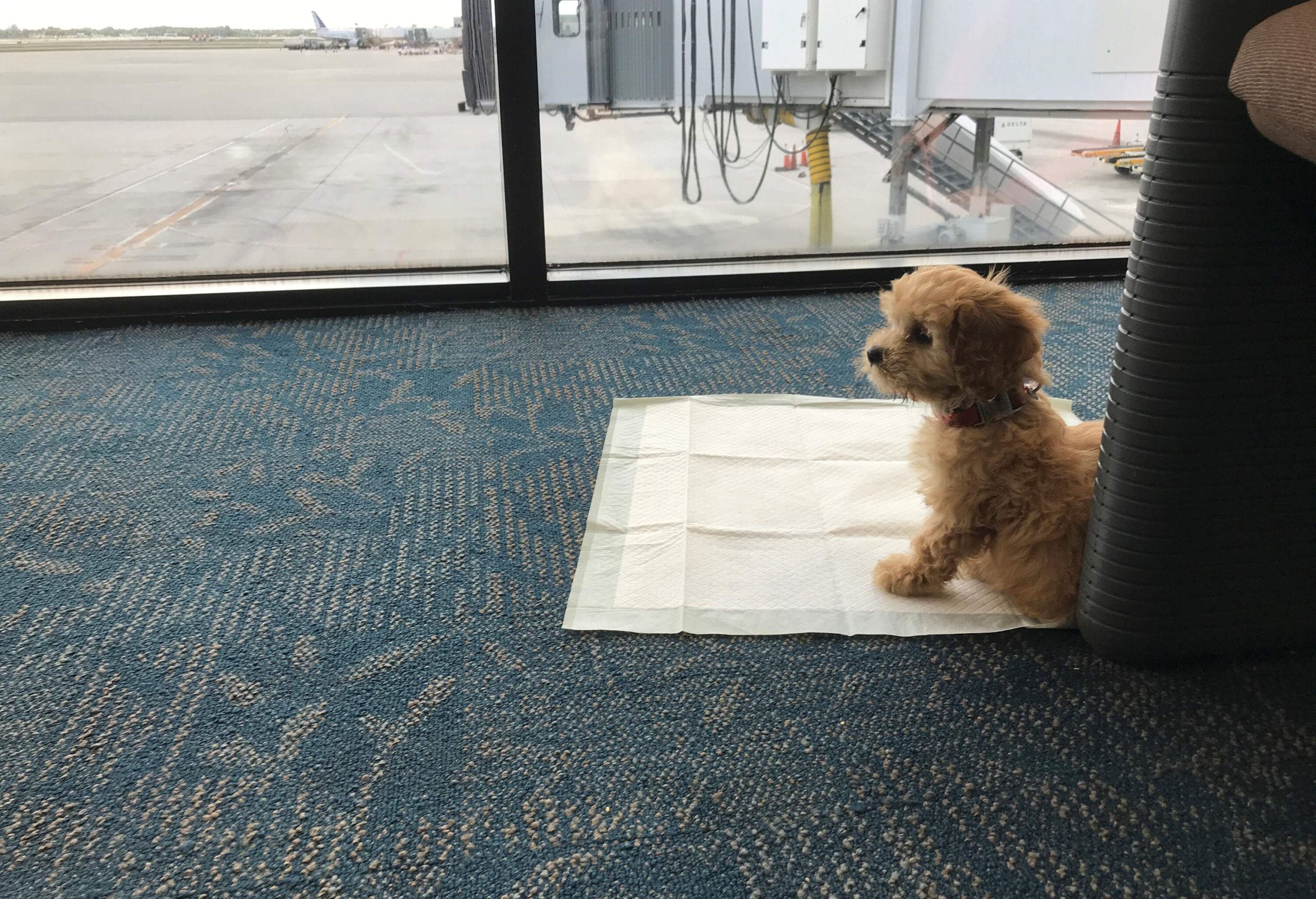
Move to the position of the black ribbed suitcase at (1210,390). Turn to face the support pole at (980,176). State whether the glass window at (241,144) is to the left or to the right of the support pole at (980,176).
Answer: left

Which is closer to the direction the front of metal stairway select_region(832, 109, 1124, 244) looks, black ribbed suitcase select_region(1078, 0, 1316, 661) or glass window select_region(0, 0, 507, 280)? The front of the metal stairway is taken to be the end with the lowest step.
the black ribbed suitcase

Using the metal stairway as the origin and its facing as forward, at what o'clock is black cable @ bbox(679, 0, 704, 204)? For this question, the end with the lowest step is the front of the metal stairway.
The black cable is roughly at 5 o'clock from the metal stairway.

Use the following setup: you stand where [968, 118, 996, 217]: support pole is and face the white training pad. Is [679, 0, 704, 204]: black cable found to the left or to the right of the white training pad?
right

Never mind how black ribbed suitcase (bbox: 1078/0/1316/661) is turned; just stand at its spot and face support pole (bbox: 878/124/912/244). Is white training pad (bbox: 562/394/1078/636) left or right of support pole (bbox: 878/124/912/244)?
left

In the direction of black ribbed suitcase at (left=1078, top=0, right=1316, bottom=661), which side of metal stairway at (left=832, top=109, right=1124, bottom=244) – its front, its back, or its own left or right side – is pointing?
right
